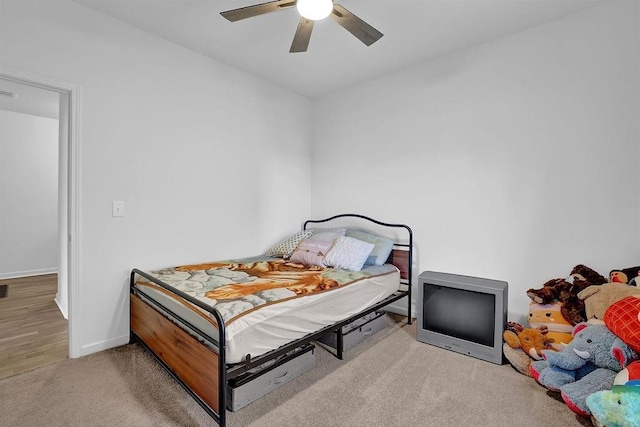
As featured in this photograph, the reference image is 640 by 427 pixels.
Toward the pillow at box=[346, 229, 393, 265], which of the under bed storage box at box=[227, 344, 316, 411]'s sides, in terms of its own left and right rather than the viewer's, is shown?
left

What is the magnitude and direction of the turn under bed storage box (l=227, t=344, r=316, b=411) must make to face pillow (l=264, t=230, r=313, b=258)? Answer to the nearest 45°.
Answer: approximately 135° to its left

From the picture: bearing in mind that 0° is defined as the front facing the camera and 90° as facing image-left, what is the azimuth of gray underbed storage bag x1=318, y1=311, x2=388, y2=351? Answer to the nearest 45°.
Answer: approximately 315°

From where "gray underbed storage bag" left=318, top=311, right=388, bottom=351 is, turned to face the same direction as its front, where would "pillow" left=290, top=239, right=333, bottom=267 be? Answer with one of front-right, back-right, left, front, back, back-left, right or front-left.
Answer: back

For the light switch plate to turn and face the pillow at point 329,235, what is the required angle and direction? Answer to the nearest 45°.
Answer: approximately 90° to its left

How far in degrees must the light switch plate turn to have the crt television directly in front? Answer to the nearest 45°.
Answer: approximately 45° to its left

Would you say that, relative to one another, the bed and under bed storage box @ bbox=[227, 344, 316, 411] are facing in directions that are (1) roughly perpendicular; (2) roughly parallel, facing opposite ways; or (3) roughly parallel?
roughly perpendicular

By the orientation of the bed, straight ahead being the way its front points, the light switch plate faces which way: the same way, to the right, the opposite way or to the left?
to the left

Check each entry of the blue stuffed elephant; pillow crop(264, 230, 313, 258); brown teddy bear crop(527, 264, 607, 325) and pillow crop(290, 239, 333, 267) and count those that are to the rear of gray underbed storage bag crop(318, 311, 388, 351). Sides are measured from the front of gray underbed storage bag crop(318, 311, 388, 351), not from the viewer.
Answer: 2
